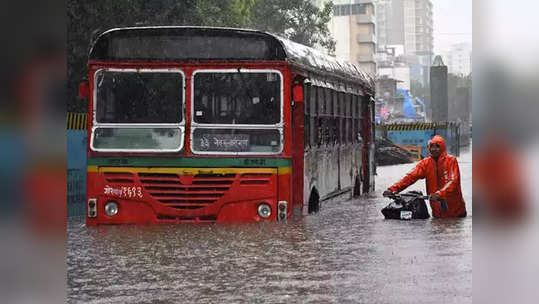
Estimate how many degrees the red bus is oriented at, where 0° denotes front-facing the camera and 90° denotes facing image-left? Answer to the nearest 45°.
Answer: approximately 0°

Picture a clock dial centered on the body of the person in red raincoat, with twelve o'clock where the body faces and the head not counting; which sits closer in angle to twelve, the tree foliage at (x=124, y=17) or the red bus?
the red bus

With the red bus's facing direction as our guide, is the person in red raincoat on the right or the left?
on its left

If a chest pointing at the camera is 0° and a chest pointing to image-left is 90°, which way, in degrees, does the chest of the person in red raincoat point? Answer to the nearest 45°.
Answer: approximately 45°

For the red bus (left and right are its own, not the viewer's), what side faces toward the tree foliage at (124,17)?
back
